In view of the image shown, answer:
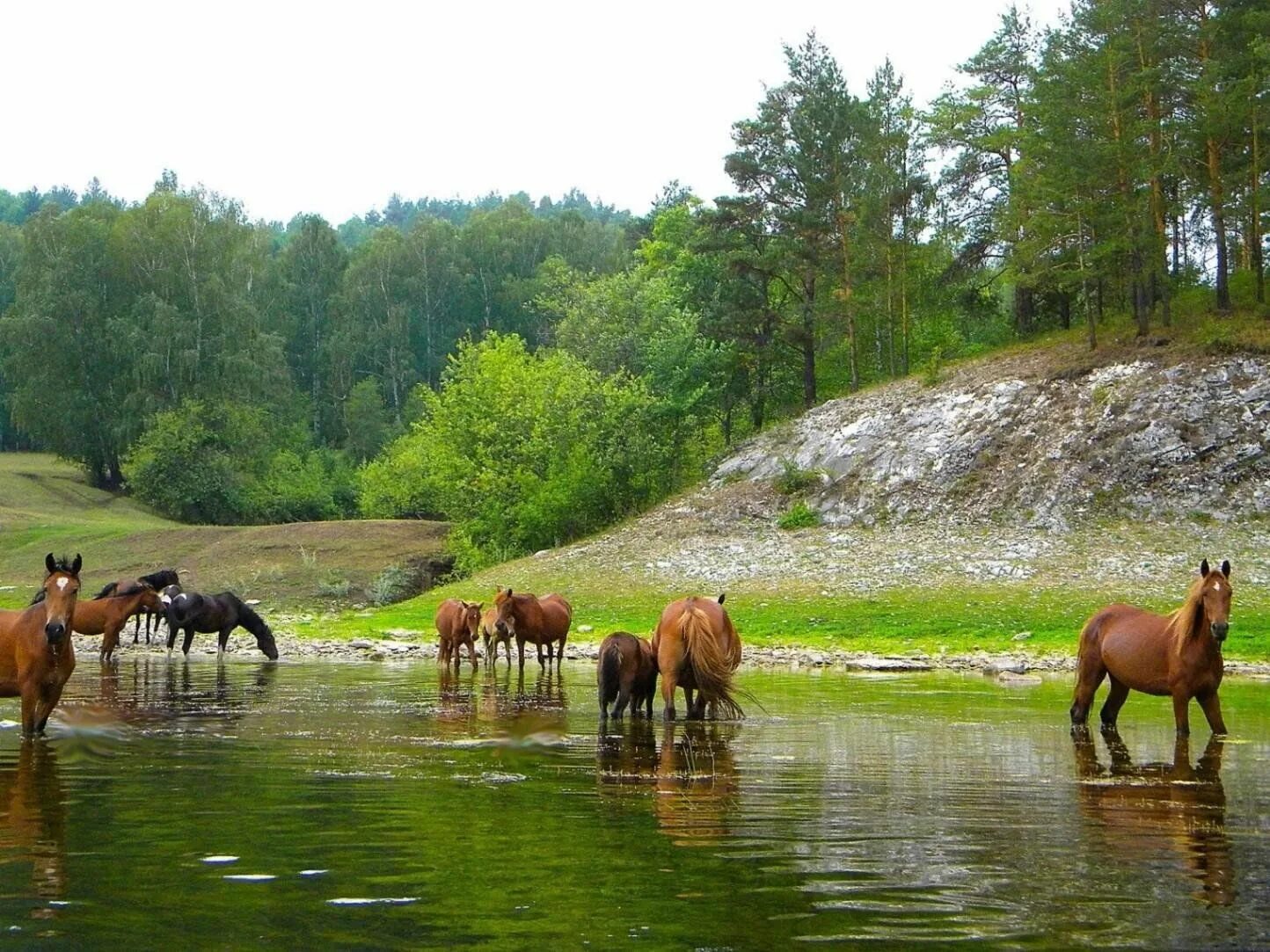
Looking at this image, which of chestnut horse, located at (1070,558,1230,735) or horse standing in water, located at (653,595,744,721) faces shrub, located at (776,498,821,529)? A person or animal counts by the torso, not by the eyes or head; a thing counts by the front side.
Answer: the horse standing in water

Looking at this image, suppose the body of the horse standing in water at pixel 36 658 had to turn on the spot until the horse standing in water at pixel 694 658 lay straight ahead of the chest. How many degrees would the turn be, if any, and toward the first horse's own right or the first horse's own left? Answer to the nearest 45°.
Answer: approximately 45° to the first horse's own left

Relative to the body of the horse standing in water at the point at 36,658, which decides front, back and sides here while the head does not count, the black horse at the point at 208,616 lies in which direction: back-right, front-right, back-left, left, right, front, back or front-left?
back-left

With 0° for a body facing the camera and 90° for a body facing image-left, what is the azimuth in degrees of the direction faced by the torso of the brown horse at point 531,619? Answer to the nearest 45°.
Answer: approximately 45°

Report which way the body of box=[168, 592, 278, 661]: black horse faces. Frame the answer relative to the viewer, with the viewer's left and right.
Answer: facing to the right of the viewer

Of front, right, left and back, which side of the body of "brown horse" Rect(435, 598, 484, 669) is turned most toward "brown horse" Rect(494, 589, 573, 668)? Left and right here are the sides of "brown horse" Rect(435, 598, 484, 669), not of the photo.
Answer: left

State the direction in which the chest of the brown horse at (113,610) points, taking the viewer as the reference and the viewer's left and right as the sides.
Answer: facing to the right of the viewer

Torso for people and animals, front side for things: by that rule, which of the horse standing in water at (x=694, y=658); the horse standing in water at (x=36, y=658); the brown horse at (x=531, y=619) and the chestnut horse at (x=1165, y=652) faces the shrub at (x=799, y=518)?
the horse standing in water at (x=694, y=658)

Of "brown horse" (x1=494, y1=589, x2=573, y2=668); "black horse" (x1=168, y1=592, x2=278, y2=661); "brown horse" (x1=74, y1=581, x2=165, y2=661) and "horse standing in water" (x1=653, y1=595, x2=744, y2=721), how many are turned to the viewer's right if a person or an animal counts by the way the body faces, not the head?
2

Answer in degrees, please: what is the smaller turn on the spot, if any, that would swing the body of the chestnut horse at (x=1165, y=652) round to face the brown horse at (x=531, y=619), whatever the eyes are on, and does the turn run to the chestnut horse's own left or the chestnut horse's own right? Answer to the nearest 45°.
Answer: approximately 180°

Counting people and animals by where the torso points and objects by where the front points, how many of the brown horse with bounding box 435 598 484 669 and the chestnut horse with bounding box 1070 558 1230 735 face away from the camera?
0

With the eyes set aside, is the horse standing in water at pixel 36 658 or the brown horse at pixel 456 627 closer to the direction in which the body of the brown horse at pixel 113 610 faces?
the brown horse
